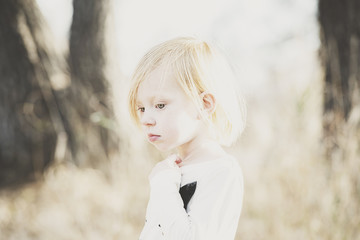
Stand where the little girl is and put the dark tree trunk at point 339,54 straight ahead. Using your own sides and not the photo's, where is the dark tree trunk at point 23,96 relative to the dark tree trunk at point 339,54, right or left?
left

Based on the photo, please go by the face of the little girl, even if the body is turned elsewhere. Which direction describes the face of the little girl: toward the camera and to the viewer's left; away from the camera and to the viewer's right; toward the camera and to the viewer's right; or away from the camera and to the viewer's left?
toward the camera and to the viewer's left

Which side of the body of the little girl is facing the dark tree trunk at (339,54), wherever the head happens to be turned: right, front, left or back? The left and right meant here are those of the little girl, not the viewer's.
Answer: back

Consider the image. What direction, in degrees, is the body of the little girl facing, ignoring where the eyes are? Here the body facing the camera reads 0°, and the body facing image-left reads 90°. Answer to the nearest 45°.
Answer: approximately 45°

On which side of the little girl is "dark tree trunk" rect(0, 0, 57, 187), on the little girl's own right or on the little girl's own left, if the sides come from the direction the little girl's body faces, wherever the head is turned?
on the little girl's own right

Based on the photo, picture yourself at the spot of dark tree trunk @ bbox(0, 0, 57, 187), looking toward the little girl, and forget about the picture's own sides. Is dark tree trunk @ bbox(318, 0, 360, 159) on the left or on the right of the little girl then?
left
